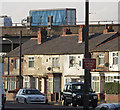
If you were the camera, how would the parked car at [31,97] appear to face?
facing the viewer and to the right of the viewer

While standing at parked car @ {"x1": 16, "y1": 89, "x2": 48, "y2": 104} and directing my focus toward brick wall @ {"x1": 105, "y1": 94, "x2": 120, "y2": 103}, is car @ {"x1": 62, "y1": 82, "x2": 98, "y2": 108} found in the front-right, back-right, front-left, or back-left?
front-right

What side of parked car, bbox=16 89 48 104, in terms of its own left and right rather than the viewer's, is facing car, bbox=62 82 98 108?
front

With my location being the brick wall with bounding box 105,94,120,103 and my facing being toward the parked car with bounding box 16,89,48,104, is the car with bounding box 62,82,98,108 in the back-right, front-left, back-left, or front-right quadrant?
front-left

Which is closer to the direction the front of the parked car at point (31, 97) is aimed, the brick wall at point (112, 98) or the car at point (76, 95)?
the car

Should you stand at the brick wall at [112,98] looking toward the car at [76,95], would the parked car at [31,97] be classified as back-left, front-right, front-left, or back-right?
front-right
